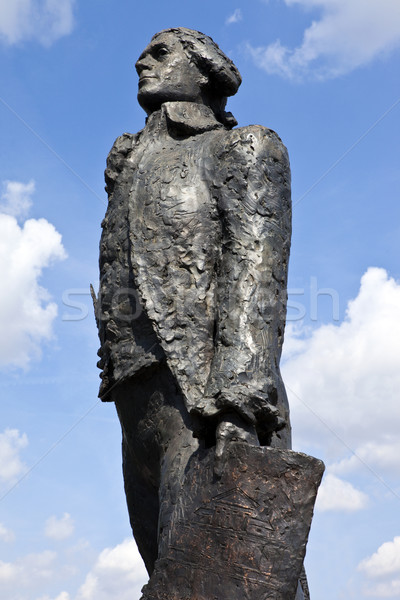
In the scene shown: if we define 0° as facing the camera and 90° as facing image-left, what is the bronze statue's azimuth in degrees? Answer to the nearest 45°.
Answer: approximately 45°
